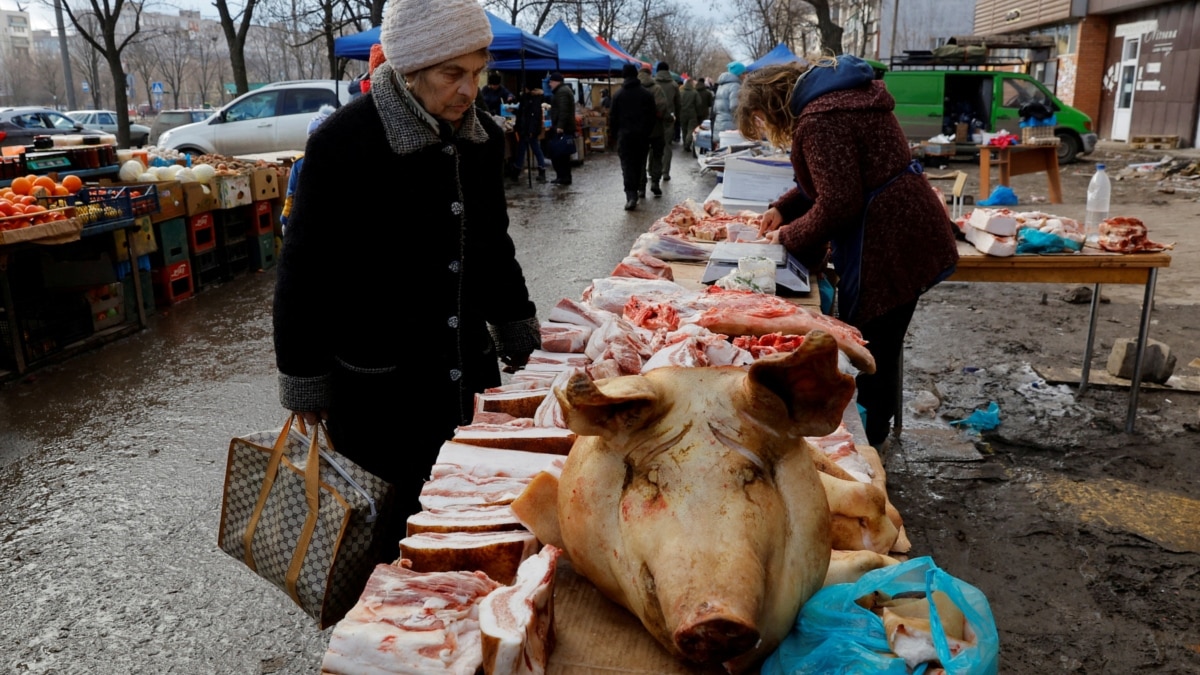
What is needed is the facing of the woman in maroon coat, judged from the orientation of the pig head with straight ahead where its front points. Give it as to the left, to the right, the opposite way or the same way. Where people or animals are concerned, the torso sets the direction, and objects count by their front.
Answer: to the right

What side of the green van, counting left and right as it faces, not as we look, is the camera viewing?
right

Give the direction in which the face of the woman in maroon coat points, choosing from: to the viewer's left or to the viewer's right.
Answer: to the viewer's left

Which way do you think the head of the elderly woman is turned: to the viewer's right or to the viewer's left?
to the viewer's right

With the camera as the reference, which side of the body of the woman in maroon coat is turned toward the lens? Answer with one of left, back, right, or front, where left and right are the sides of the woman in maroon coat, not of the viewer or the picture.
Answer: left

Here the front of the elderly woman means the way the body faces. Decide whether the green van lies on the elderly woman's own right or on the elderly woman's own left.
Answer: on the elderly woman's own left

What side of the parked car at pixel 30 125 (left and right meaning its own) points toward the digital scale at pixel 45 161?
right

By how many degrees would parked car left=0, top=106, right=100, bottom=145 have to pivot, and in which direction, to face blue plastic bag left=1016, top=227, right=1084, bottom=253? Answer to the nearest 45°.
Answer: approximately 90° to its right
